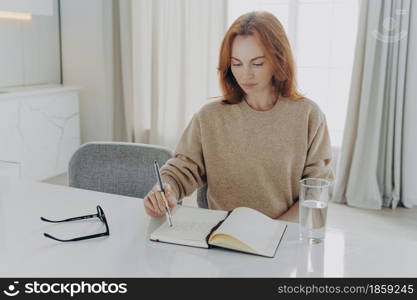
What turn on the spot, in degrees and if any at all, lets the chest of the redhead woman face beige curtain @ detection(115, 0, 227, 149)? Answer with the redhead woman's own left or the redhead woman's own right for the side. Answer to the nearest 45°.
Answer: approximately 180°

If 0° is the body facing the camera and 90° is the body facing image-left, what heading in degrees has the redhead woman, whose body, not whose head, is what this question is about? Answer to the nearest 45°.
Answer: approximately 0°

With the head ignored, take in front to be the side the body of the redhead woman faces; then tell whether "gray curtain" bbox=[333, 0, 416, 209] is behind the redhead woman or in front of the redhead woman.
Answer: behind

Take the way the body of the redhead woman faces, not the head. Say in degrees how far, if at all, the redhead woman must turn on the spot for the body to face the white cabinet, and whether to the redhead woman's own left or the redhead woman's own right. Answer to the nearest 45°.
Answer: approximately 135° to the redhead woman's own right

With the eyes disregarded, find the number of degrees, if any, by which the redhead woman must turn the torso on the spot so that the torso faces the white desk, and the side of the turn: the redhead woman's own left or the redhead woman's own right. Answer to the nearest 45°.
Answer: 0° — they already face it
